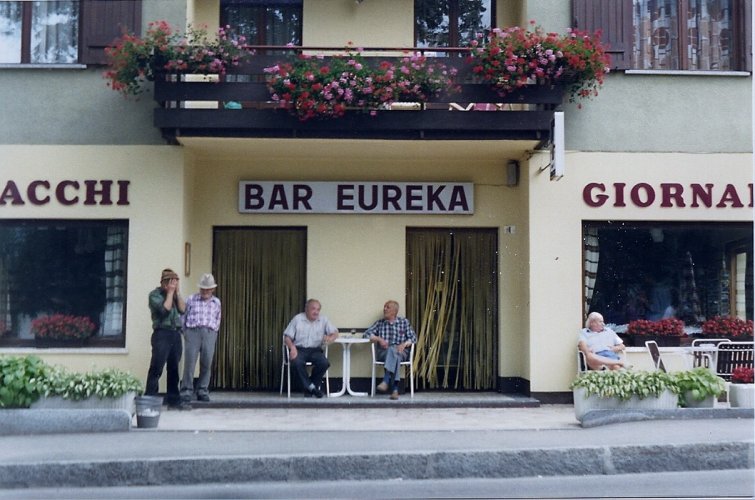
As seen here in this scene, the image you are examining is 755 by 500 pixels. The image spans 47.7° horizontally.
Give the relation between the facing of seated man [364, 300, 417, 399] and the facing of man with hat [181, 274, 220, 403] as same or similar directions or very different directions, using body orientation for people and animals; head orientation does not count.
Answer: same or similar directions

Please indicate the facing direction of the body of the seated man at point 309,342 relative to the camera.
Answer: toward the camera

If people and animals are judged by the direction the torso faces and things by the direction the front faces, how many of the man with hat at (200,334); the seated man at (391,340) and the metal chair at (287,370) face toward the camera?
3

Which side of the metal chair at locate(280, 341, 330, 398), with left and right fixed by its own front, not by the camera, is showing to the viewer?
front

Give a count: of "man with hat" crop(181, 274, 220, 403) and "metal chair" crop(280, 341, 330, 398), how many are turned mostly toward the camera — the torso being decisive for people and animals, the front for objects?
2

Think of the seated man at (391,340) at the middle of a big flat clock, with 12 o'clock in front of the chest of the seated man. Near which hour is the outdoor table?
The outdoor table is roughly at 3 o'clock from the seated man.

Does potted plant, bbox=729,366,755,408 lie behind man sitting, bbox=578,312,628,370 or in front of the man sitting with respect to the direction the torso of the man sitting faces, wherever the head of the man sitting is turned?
in front

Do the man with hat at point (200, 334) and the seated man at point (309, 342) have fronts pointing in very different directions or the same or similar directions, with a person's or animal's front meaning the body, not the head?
same or similar directions

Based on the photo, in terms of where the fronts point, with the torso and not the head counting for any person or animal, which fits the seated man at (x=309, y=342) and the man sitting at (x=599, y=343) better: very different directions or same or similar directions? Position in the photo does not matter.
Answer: same or similar directions

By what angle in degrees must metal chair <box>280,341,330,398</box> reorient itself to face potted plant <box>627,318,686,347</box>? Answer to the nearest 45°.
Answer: approximately 90° to its left

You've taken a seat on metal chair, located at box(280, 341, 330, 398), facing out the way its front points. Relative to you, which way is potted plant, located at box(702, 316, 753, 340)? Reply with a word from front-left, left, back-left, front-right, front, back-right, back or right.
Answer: left

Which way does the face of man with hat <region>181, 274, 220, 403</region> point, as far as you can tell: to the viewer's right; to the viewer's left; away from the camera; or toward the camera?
toward the camera

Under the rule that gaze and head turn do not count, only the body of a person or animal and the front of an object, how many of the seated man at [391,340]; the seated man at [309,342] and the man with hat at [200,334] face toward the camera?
3

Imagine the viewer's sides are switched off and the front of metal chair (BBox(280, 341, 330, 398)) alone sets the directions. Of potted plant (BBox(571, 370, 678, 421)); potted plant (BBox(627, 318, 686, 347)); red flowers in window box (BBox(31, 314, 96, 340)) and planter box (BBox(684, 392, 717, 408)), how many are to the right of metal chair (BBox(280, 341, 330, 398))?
1

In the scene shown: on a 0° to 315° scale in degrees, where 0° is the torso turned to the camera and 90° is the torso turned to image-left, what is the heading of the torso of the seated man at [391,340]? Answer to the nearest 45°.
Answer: approximately 0°

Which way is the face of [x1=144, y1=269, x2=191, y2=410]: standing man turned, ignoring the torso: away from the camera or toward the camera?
toward the camera
